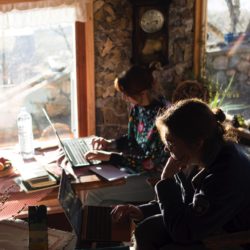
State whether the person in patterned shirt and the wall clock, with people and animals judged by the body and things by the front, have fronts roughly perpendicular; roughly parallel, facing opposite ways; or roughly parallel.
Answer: roughly perpendicular

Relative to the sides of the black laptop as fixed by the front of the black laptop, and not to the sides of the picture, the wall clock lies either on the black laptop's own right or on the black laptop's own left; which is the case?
on the black laptop's own left

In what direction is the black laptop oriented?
to the viewer's right

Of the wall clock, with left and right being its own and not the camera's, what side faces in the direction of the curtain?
right

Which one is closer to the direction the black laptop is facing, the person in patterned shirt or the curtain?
the person in patterned shirt

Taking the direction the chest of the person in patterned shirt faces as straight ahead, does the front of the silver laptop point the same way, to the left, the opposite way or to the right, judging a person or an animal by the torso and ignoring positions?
the opposite way

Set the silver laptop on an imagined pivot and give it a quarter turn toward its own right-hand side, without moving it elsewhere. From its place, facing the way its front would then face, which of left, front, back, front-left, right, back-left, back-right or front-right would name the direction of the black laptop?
front

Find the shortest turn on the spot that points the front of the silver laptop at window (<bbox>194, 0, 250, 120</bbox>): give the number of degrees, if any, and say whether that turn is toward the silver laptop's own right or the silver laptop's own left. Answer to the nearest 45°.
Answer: approximately 45° to the silver laptop's own left

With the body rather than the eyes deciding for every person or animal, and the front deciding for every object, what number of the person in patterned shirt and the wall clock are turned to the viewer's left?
1

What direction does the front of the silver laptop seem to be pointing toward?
to the viewer's right

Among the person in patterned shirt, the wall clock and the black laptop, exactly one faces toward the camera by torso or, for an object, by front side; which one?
the wall clock

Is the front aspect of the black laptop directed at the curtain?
no

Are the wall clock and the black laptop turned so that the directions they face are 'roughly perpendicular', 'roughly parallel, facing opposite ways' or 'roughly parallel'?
roughly perpendicular

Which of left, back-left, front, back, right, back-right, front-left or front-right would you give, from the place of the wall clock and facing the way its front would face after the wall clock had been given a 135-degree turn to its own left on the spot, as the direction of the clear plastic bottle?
back

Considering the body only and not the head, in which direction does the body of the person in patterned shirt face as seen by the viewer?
to the viewer's left

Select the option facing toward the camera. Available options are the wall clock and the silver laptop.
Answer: the wall clock

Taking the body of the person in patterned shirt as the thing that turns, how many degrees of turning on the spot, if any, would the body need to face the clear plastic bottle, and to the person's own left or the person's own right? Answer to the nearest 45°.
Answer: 0° — they already face it

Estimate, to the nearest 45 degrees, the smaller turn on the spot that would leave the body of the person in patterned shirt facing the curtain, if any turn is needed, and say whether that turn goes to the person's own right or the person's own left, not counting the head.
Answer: approximately 45° to the person's own right

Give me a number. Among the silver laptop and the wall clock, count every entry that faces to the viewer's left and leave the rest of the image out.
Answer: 0

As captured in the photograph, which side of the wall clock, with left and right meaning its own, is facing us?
front
